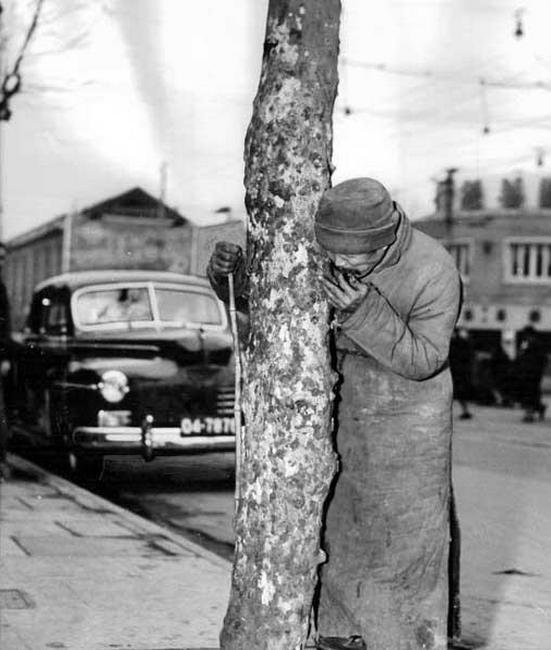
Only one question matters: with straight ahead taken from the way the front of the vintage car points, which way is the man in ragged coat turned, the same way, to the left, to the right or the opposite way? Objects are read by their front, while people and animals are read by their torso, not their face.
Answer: to the right

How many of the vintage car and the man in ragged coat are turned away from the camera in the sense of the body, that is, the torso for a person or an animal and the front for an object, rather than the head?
0

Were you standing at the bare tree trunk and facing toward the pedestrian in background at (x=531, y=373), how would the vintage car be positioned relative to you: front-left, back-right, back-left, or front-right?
front-left

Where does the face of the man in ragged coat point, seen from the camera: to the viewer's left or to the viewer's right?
to the viewer's left

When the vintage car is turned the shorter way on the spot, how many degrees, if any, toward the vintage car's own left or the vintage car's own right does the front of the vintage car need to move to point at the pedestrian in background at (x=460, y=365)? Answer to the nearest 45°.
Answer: approximately 90° to the vintage car's own left

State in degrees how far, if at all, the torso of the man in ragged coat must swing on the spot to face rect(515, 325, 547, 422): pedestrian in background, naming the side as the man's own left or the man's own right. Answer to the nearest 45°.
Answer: approximately 135° to the man's own right

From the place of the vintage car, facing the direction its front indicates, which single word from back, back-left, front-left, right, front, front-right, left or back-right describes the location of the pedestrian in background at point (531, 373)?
left

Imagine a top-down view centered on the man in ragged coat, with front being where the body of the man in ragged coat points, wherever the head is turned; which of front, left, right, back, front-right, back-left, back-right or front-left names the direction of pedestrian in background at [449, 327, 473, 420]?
back-right

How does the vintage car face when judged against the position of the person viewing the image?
facing the viewer and to the right of the viewer

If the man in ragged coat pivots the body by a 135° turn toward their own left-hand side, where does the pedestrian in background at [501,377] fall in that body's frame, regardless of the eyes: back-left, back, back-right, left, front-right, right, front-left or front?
left

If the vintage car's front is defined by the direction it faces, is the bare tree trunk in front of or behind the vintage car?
in front

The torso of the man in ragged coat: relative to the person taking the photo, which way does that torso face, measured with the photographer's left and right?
facing the viewer and to the left of the viewer
